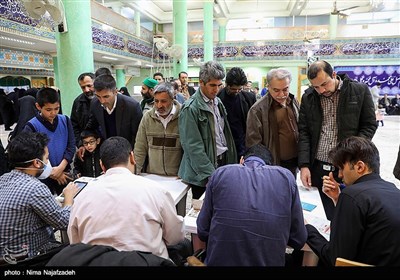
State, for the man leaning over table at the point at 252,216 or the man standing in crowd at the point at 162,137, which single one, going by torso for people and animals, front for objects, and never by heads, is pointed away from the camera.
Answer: the man leaning over table

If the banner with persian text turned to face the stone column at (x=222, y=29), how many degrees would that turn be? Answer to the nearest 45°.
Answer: approximately 90° to its right

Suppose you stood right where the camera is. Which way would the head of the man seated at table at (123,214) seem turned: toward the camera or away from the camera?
away from the camera

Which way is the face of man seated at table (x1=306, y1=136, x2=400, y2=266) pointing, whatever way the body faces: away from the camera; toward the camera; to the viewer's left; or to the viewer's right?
to the viewer's left

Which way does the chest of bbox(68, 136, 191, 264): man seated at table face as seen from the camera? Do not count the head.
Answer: away from the camera

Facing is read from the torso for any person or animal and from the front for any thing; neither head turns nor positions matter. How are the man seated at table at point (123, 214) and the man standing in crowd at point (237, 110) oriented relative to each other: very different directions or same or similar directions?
very different directions

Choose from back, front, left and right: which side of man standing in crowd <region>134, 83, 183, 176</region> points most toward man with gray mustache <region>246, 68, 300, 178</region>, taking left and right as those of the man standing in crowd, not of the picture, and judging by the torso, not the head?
left

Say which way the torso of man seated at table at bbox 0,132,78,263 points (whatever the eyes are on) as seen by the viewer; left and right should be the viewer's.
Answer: facing away from the viewer and to the right of the viewer

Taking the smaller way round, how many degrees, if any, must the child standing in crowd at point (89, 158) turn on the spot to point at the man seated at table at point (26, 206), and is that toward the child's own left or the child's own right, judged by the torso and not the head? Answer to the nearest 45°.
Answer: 0° — they already face them

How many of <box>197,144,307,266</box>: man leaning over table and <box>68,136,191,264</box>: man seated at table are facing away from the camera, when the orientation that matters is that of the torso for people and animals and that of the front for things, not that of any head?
2

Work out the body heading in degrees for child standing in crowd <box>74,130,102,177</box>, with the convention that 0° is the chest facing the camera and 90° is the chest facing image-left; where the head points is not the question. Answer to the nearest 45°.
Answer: approximately 0°
